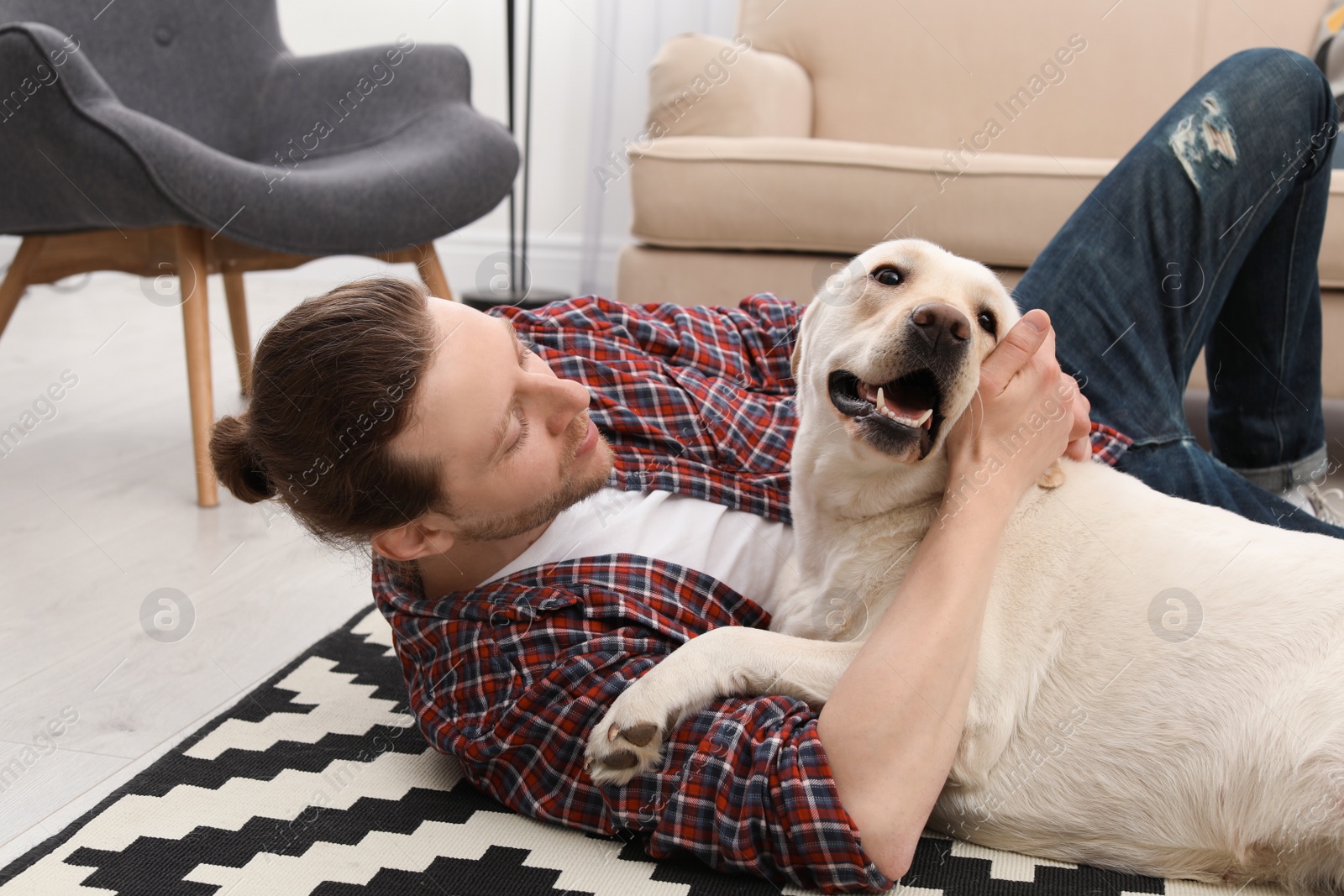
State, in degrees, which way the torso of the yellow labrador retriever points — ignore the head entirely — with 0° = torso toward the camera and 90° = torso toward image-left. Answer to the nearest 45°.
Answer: approximately 90°

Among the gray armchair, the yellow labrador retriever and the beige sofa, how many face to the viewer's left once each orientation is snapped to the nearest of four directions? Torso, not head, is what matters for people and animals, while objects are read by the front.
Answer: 1

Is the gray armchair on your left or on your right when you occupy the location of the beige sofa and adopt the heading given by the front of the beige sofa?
on your right

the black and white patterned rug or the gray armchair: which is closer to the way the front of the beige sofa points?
the black and white patterned rug

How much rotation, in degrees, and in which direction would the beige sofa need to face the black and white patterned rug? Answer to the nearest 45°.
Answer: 0° — it already faces it

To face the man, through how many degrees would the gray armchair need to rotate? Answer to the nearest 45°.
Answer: approximately 45° to its right

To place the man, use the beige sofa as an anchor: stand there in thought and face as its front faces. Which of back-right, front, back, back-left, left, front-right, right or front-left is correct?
front

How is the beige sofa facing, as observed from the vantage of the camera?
facing the viewer

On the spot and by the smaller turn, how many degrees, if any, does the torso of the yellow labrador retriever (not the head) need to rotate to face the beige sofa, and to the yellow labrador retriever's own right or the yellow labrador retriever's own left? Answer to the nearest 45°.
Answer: approximately 90° to the yellow labrador retriever's own right

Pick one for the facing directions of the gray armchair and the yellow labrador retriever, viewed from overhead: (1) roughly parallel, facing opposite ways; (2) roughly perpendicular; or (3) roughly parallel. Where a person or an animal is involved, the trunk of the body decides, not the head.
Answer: roughly parallel, facing opposite ways

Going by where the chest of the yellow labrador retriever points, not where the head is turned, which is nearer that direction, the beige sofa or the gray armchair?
the gray armchair

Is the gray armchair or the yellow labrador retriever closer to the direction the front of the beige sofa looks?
the yellow labrador retriever

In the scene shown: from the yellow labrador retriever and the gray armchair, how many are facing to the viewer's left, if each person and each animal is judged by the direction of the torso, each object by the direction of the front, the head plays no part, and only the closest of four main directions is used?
1

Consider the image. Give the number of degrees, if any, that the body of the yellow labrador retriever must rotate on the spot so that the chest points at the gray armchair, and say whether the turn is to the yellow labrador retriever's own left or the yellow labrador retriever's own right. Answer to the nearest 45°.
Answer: approximately 45° to the yellow labrador retriever's own right

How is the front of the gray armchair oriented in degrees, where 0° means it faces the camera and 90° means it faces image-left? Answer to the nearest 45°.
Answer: approximately 315°
